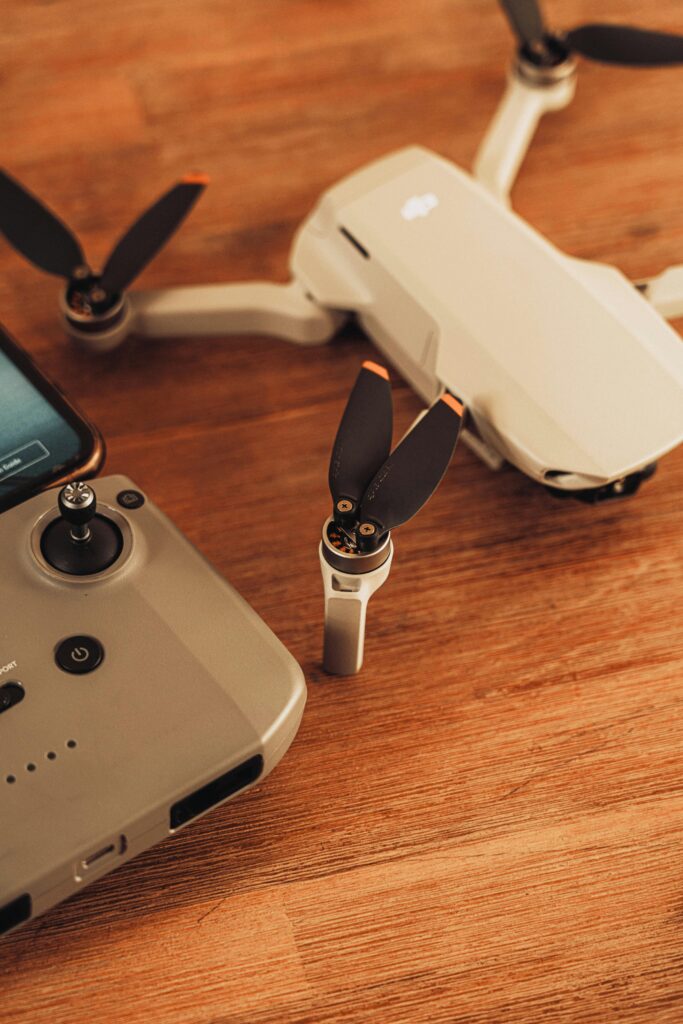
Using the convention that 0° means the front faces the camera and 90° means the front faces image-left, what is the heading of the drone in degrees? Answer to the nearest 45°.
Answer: approximately 315°
